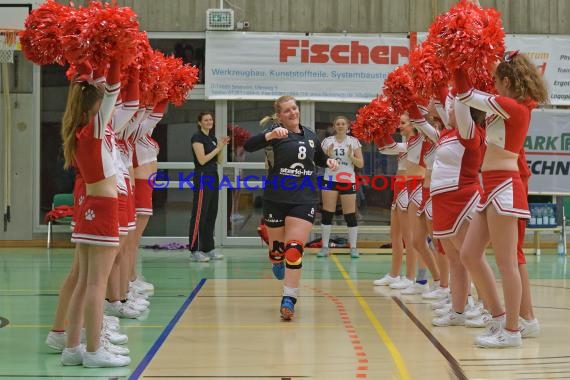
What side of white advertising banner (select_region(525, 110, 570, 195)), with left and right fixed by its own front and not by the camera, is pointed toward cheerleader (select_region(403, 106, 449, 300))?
front

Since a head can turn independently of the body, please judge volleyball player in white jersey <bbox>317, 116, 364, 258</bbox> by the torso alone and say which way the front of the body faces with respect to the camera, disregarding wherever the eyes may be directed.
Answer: toward the camera

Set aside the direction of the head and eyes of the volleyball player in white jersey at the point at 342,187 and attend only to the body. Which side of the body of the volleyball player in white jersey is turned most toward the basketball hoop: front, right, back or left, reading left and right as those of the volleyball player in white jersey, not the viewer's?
right

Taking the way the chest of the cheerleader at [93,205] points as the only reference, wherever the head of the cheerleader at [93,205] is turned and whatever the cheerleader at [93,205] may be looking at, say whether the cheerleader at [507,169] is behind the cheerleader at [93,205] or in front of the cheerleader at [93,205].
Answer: in front

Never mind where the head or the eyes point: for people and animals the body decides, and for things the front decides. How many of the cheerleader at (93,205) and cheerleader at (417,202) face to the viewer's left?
1

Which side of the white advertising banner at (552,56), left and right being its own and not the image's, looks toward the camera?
front

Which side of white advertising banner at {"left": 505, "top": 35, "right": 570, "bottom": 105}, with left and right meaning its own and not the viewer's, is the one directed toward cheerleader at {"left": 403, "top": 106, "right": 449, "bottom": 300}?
front

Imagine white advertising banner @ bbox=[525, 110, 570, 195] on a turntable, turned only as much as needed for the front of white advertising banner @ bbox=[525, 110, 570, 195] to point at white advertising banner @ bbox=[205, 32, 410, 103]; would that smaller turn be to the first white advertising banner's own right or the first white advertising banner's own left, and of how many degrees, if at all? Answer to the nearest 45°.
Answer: approximately 90° to the first white advertising banner's own right

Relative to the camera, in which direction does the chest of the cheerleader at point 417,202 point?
to the viewer's left

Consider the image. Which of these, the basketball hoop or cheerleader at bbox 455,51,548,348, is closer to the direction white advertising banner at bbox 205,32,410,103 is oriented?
the cheerleader

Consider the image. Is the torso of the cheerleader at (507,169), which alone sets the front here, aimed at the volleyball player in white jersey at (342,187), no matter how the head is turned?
no

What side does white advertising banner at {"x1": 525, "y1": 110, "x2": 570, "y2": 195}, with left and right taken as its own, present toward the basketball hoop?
right

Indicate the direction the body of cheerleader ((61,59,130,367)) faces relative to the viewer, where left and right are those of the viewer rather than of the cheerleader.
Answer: facing to the right of the viewer

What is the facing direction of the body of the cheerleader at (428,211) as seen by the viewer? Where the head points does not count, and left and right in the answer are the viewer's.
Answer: facing to the left of the viewer

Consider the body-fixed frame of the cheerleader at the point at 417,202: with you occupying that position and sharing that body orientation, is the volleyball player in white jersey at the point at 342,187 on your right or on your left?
on your right

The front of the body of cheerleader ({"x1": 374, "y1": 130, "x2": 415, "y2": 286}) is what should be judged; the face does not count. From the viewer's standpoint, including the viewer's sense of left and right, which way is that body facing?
facing to the left of the viewer
